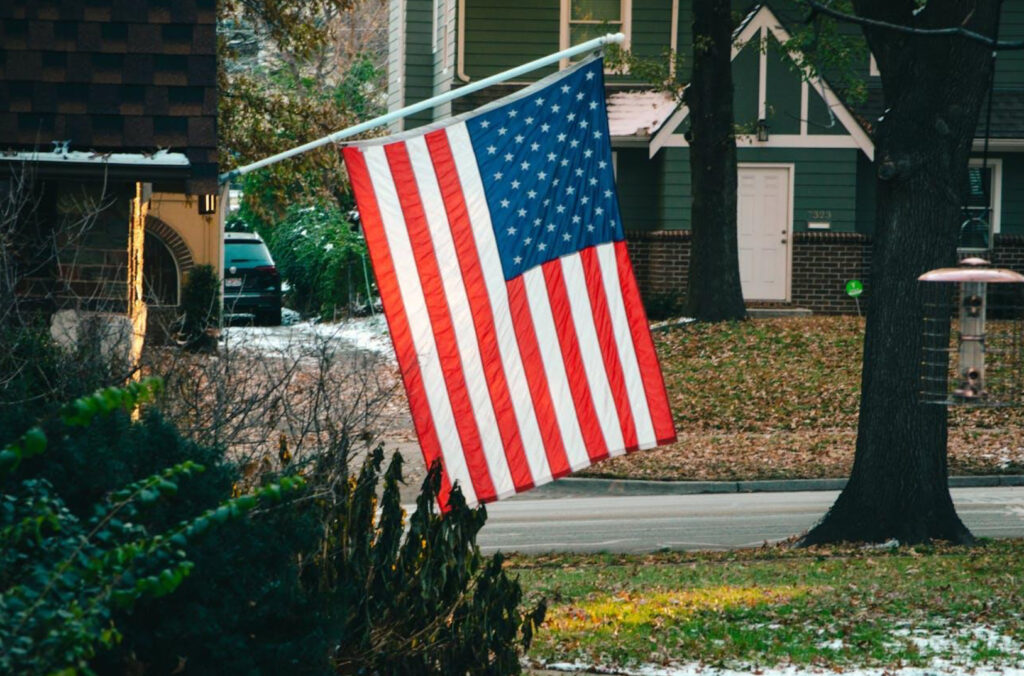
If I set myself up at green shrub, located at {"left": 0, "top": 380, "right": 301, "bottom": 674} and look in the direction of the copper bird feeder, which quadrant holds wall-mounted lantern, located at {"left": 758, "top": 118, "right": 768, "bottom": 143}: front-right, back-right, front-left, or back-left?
front-left

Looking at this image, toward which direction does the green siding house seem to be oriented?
toward the camera

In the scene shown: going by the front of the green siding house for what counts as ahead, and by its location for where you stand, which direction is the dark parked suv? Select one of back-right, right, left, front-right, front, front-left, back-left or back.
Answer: right

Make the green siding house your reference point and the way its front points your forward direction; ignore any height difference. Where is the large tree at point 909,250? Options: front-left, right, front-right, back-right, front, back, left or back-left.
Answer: front

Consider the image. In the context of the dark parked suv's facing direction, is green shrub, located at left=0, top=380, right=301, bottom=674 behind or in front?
behind

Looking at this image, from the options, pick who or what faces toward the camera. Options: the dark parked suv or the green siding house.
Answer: the green siding house

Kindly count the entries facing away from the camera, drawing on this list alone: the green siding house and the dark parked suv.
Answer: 1

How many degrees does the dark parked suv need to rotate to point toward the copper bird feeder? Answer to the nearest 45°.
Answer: approximately 180°

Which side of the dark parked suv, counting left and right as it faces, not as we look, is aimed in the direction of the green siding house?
right

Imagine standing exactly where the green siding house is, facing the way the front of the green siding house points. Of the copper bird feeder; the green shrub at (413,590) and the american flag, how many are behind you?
0

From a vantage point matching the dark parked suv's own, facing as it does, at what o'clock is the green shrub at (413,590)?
The green shrub is roughly at 6 o'clock from the dark parked suv.

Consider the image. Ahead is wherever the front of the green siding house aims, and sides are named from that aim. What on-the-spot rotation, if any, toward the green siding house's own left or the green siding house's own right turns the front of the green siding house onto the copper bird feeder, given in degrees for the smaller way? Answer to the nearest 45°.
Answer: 0° — it already faces it

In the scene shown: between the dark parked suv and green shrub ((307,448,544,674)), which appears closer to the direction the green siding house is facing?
the green shrub

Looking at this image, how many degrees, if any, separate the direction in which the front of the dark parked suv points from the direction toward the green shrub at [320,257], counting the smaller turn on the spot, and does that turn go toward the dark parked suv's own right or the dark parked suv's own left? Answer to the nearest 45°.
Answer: approximately 45° to the dark parked suv's own right

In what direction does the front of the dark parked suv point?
away from the camera

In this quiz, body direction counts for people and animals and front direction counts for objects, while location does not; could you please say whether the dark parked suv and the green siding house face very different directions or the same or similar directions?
very different directions
